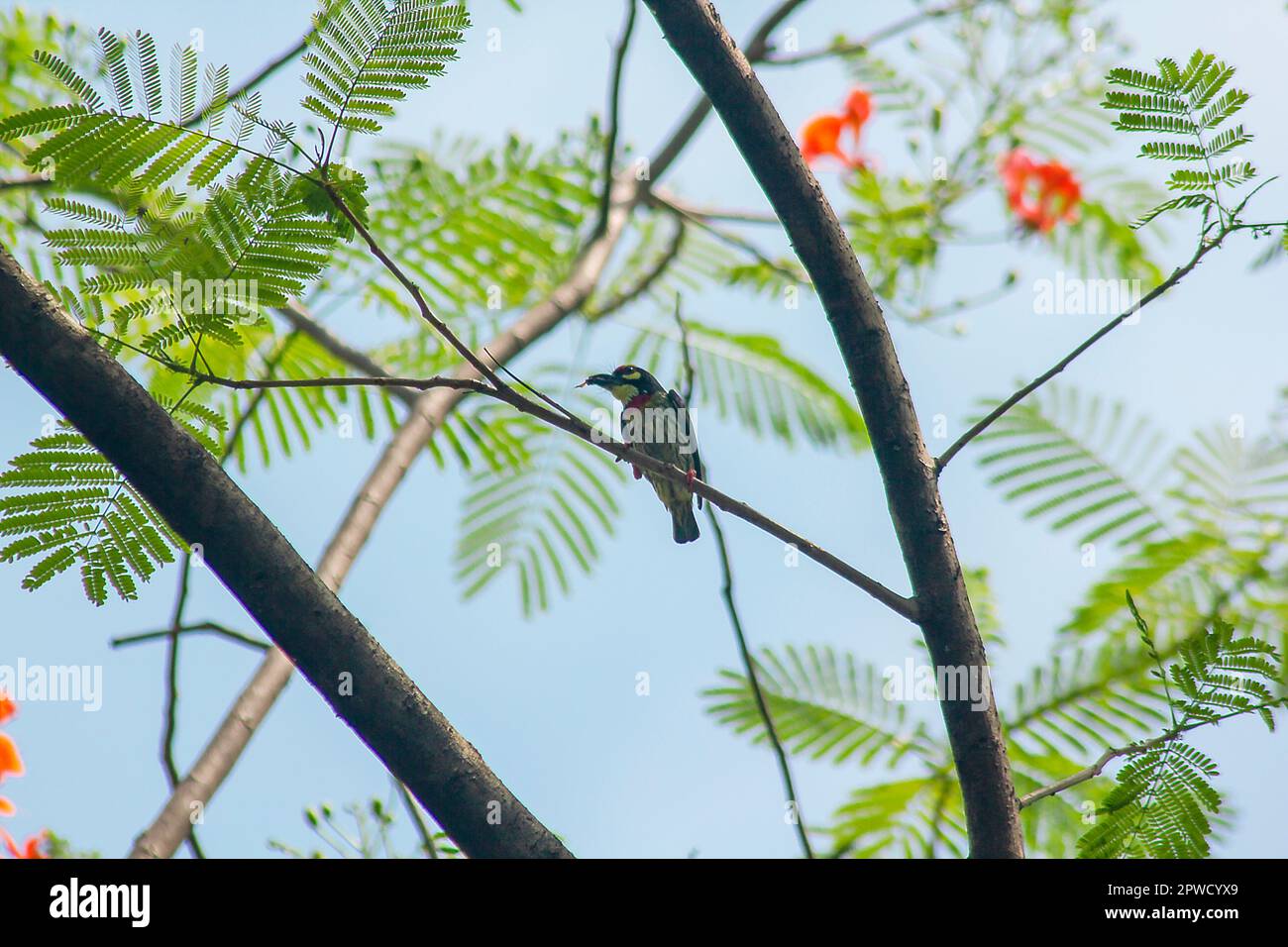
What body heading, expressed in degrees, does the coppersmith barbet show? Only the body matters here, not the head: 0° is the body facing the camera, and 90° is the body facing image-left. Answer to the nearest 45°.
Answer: approximately 45°

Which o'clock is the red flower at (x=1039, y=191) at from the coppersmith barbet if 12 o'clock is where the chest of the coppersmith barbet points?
The red flower is roughly at 8 o'clock from the coppersmith barbet.
